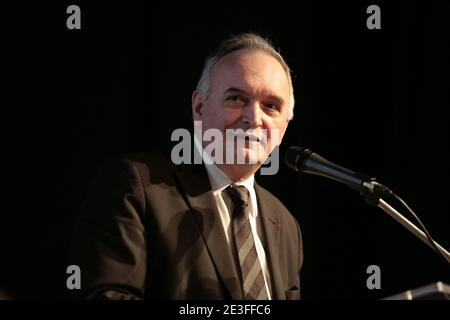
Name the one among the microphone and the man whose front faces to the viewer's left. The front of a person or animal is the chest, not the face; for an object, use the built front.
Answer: the microphone

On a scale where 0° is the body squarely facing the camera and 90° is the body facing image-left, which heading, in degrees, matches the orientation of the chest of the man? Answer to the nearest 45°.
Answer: approximately 315°

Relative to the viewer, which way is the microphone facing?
to the viewer's left

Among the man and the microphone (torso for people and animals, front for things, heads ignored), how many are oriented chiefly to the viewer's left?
1
